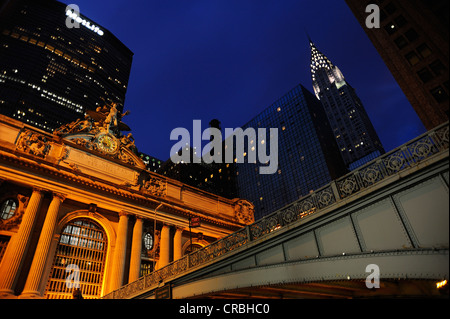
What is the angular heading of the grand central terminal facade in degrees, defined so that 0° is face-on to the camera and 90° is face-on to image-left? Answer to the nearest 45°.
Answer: approximately 315°

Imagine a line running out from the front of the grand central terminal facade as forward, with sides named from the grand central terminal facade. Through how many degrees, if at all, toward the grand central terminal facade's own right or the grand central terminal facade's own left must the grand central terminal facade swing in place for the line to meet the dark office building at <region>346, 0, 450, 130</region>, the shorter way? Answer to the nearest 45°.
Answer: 0° — it already faces it
